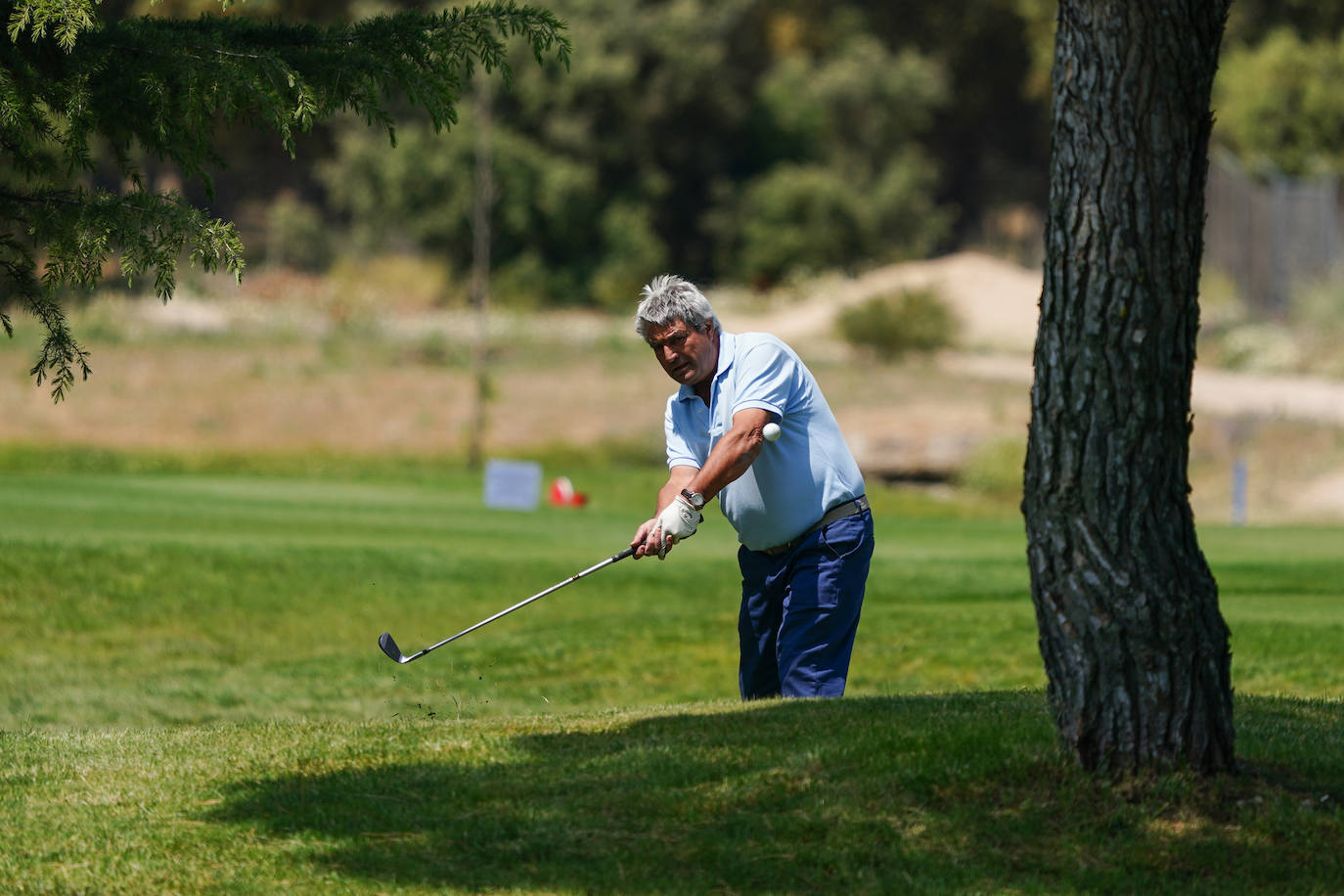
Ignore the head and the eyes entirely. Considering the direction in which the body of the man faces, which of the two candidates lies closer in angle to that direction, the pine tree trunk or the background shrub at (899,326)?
the pine tree trunk

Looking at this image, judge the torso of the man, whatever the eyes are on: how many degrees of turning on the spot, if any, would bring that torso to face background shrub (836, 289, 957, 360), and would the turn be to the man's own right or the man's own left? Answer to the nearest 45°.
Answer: approximately 135° to the man's own right

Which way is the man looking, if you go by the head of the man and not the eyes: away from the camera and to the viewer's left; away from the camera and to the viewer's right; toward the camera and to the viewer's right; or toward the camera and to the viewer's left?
toward the camera and to the viewer's left

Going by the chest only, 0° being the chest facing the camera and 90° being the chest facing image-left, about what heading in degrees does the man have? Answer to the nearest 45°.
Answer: approximately 45°

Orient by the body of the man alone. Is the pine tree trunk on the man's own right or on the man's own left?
on the man's own left
